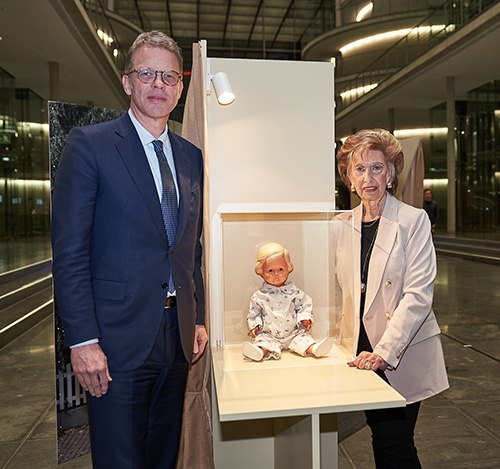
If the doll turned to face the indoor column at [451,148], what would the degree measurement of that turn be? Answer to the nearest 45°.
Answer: approximately 180°

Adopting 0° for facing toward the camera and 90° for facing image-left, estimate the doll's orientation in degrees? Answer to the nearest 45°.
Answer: approximately 0°

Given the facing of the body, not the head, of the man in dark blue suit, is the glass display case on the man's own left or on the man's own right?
on the man's own left

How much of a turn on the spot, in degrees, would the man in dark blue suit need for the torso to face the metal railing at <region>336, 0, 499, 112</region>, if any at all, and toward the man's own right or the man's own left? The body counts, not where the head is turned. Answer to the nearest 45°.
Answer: approximately 90° to the man's own left

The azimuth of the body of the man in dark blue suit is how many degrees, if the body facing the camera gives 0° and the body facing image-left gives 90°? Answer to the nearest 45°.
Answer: approximately 315°

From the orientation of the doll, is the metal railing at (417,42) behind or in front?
behind
